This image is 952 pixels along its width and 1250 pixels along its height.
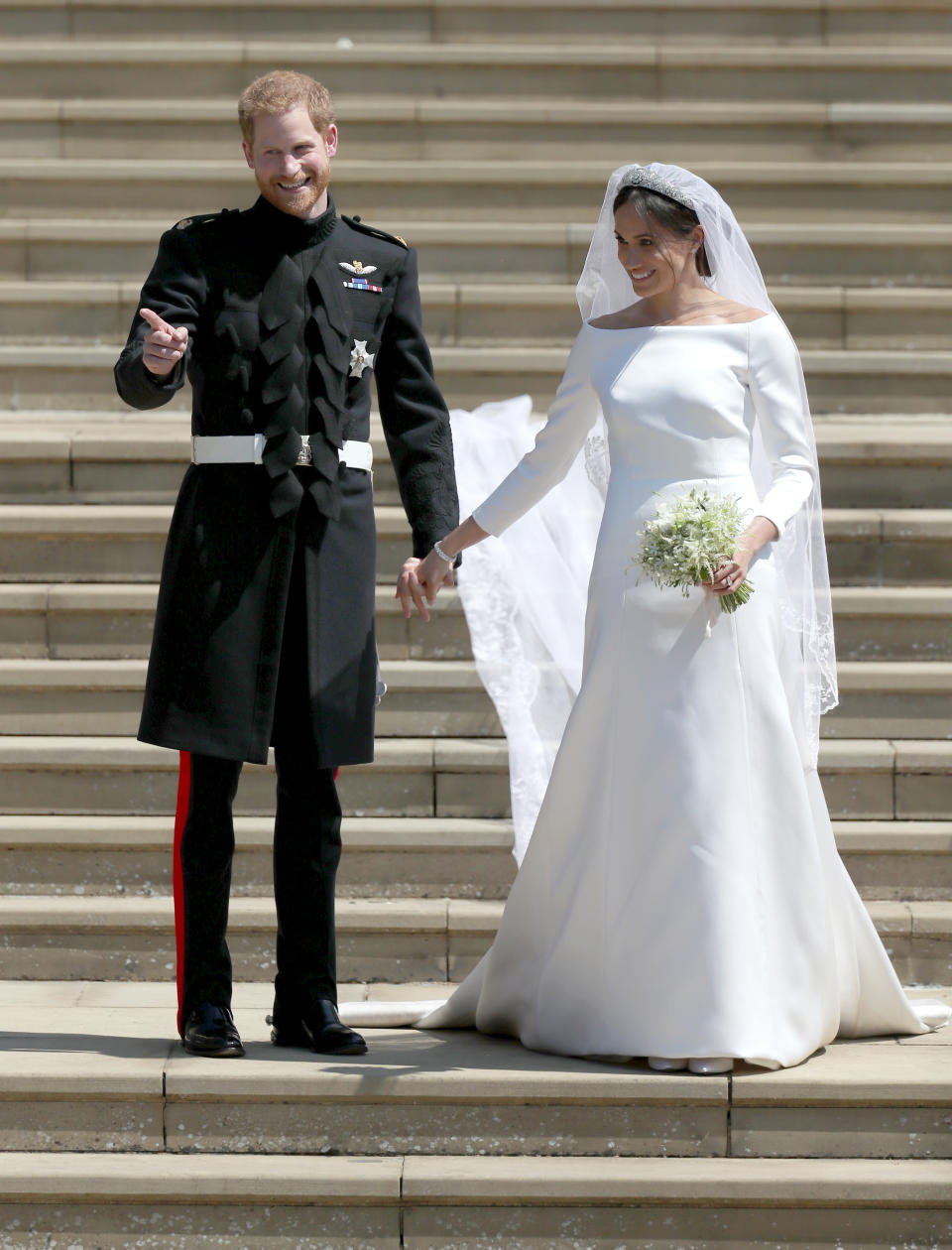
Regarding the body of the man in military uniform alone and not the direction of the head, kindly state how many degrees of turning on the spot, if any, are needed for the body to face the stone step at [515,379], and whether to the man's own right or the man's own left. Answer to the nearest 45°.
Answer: approximately 180°

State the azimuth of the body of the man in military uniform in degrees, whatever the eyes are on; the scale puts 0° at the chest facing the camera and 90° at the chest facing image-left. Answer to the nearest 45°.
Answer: approximately 0°

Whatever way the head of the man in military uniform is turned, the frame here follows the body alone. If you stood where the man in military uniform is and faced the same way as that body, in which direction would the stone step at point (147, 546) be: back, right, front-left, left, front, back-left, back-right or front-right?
back

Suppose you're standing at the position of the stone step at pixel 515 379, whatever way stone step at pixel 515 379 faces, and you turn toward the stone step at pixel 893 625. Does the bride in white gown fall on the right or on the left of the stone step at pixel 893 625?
right

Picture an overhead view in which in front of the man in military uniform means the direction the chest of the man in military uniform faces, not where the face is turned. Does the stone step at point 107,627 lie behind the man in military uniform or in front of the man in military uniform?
behind

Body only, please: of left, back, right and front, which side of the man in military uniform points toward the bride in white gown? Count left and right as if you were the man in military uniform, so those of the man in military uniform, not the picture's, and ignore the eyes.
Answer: left

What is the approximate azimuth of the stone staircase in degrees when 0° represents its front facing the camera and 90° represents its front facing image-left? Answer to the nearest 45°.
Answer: approximately 0°

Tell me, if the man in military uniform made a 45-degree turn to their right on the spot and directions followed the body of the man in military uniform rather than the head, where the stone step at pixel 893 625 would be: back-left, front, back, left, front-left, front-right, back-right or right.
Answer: back
